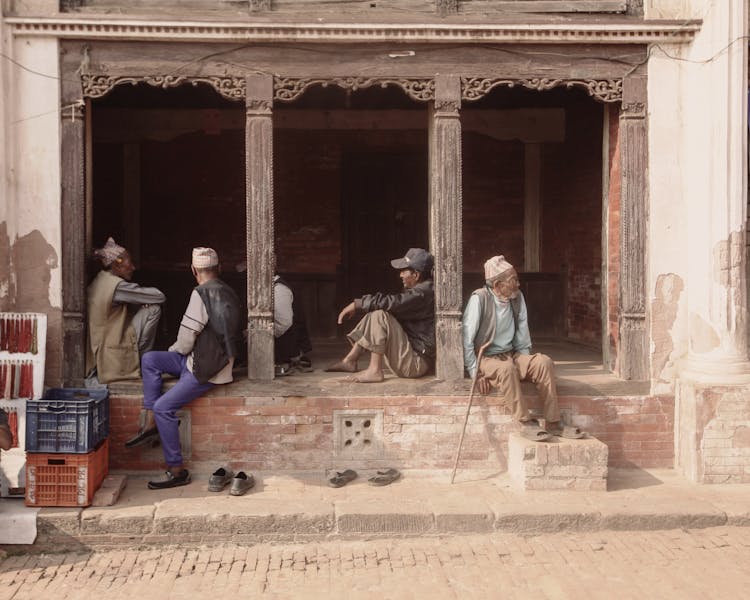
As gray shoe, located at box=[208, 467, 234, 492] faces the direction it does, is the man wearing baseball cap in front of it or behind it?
behind

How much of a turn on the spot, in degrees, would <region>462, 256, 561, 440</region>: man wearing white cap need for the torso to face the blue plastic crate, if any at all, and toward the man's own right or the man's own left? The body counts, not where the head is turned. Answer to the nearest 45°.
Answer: approximately 90° to the man's own right

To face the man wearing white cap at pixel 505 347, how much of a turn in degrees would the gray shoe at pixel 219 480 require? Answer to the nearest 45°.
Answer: approximately 135° to its left

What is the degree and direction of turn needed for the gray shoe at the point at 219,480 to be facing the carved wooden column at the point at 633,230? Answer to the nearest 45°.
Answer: approximately 135° to its left

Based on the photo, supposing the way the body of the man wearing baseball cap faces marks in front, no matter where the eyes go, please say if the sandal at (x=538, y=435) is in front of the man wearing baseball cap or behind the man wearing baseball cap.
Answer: behind

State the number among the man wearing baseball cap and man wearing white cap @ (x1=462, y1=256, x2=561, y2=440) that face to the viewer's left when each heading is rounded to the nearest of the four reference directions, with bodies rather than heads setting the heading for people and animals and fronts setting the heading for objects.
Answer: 1

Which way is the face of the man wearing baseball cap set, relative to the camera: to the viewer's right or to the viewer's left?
to the viewer's left

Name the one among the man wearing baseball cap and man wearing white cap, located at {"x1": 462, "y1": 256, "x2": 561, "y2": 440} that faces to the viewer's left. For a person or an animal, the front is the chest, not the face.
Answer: the man wearing baseball cap

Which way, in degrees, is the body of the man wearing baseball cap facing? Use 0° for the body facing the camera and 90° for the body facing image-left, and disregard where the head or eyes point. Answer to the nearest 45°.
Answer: approximately 90°
